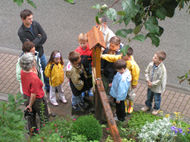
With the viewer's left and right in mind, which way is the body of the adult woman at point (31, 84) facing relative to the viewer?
facing away from the viewer and to the right of the viewer

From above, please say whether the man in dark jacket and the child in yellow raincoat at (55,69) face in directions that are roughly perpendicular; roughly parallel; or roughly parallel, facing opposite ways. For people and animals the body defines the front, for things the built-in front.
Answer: roughly parallel

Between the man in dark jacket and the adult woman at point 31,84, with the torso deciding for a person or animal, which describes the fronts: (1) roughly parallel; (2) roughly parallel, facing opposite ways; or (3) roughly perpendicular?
roughly perpendicular

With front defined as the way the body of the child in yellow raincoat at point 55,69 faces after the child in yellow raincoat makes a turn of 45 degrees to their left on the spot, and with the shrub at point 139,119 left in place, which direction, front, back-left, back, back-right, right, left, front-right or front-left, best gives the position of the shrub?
front

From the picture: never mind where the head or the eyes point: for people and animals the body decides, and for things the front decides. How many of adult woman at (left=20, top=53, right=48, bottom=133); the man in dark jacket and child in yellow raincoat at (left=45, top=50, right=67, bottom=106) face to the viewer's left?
0

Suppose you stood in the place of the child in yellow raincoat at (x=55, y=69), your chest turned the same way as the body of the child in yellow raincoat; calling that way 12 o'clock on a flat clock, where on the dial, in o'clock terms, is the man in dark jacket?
The man in dark jacket is roughly at 6 o'clock from the child in yellow raincoat.

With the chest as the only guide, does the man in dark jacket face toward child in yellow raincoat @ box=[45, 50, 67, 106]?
yes

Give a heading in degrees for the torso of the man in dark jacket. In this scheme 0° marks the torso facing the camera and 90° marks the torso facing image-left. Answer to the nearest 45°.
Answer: approximately 315°

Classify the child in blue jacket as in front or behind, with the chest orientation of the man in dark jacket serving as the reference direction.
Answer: in front

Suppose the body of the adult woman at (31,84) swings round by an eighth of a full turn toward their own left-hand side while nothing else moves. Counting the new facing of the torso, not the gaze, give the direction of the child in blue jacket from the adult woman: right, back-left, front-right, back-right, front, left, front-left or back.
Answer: right

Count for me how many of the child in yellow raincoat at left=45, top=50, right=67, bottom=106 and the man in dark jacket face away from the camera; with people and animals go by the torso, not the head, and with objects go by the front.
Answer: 0

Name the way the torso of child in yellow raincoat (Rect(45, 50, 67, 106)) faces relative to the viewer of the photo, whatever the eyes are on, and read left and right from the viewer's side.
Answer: facing the viewer and to the right of the viewer

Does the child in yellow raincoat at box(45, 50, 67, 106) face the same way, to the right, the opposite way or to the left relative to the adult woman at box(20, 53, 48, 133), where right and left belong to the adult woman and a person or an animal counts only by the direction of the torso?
to the right
